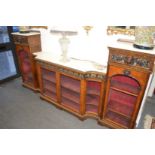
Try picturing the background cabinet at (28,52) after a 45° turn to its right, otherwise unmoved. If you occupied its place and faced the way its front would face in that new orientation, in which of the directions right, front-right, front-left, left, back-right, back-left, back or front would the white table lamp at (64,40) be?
back-left

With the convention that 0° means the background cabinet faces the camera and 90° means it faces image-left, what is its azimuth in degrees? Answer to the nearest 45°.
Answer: approximately 45°
